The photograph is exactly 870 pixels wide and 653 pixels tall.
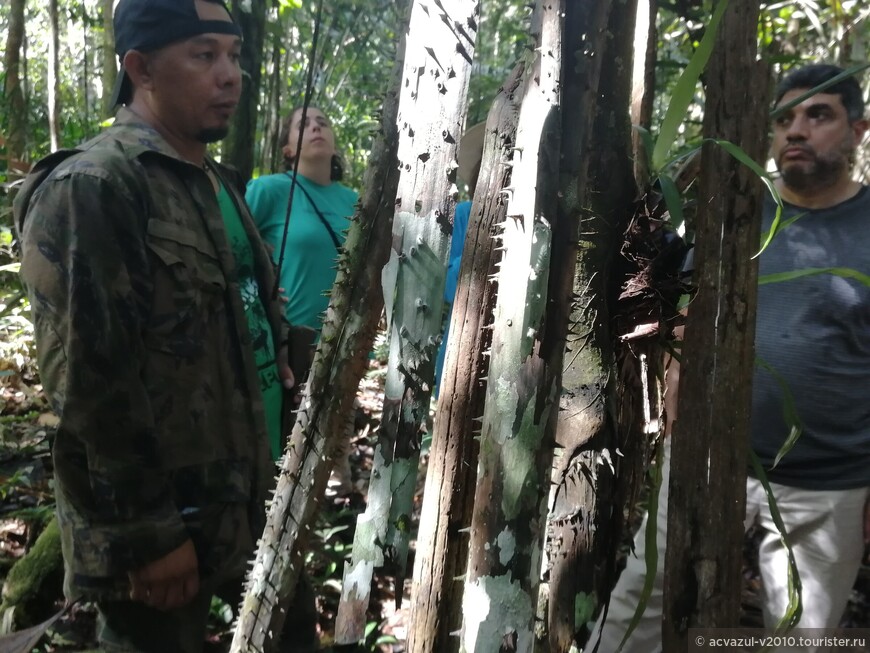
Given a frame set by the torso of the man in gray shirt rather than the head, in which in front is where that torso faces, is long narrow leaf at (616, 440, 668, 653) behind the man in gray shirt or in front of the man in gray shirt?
in front

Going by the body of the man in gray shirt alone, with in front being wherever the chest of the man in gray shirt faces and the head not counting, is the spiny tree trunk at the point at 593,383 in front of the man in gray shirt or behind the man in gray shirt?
in front

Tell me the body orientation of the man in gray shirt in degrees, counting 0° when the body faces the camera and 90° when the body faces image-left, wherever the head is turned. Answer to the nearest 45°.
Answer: approximately 45°

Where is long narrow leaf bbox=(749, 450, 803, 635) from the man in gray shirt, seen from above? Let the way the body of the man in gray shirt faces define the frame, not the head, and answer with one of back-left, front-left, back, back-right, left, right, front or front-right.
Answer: front-left

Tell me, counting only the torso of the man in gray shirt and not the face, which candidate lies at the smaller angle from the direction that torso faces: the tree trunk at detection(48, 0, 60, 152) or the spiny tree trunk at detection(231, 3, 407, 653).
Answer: the spiny tree trunk

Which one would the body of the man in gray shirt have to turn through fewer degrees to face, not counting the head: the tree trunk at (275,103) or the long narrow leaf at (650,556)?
the long narrow leaf

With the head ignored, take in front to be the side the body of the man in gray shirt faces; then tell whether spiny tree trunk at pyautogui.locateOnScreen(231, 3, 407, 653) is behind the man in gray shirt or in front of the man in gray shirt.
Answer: in front

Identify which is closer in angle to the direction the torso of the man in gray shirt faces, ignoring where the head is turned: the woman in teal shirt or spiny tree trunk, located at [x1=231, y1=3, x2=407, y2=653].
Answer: the spiny tree trunk
